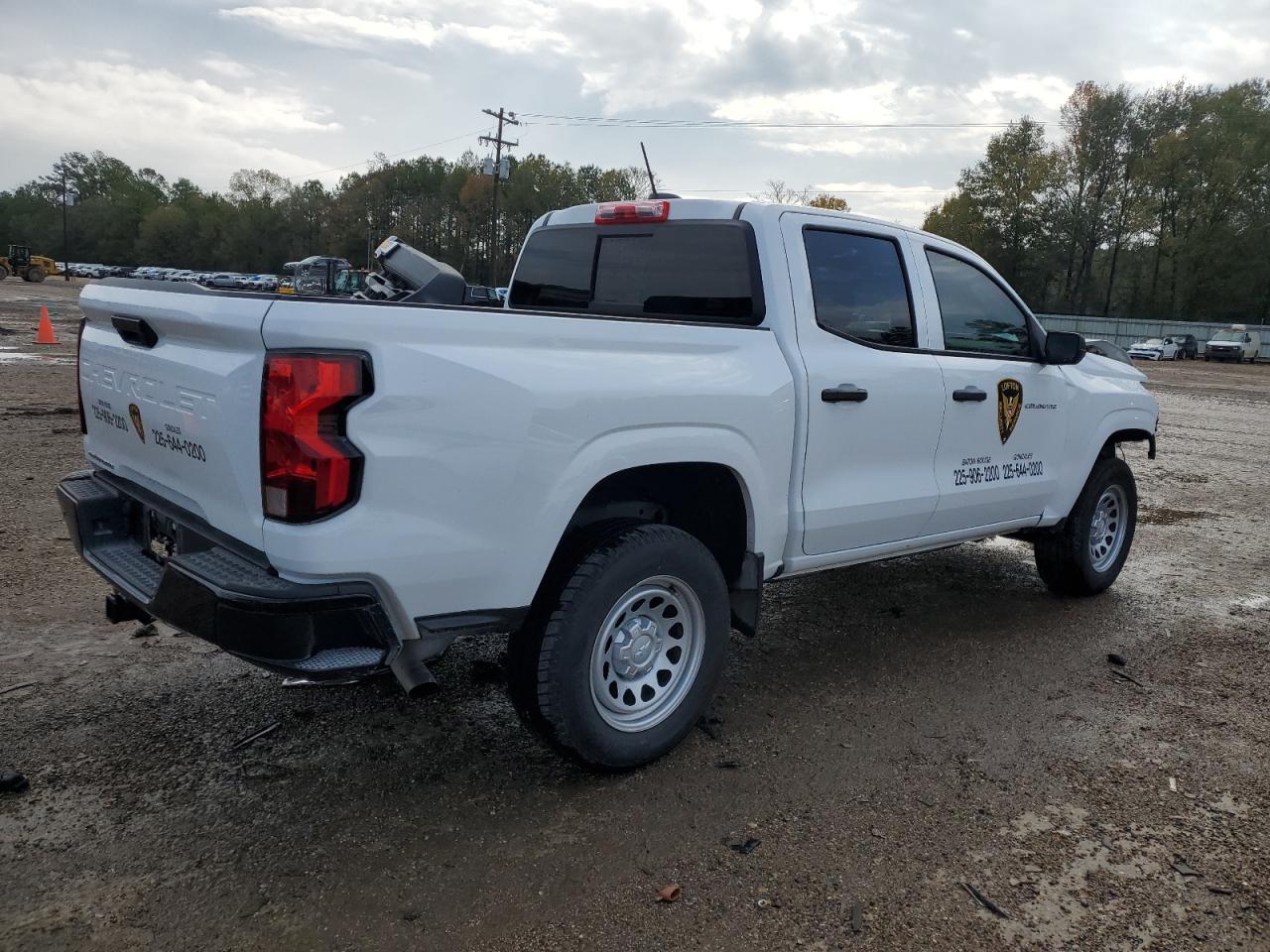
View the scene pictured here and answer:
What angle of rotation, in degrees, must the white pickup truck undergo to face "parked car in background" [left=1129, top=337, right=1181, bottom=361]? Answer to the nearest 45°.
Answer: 0° — it already faces it

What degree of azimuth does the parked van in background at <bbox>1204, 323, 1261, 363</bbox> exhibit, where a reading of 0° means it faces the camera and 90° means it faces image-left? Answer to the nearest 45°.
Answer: approximately 45°

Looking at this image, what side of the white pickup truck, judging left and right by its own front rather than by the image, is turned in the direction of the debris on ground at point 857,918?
right

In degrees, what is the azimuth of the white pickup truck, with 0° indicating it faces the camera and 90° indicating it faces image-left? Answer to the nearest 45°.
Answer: approximately 225°

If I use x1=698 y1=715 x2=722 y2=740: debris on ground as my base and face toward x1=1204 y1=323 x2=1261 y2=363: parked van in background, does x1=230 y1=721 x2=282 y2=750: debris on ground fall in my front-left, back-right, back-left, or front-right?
back-left

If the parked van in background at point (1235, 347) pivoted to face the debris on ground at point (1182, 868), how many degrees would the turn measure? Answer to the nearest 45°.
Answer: approximately 45° to its left
